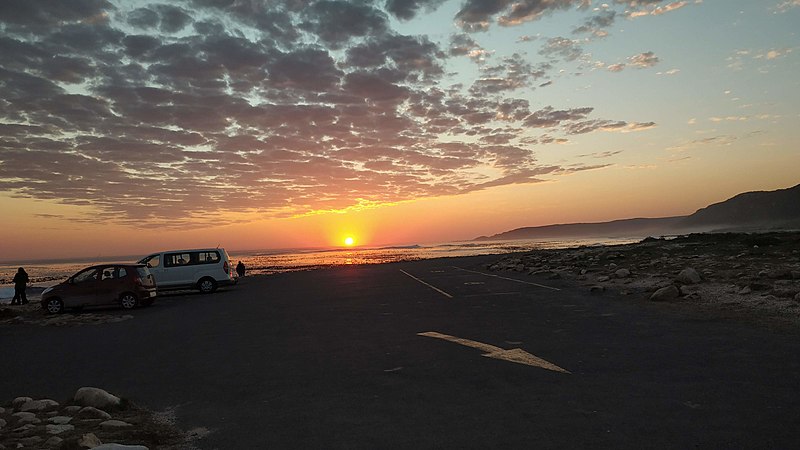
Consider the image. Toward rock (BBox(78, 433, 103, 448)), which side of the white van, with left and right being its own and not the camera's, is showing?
left

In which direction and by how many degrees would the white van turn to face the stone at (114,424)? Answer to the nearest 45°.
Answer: approximately 90° to its left

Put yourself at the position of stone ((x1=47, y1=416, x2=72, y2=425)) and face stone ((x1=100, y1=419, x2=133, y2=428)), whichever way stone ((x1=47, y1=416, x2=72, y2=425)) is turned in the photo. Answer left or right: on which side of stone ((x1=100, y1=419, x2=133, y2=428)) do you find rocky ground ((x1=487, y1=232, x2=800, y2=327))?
left

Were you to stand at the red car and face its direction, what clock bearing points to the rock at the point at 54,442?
The rock is roughly at 9 o'clock from the red car.

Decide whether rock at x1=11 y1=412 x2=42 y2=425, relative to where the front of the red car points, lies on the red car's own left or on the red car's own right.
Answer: on the red car's own left

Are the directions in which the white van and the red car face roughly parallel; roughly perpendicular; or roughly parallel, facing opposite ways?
roughly parallel

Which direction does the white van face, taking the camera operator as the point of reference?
facing to the left of the viewer

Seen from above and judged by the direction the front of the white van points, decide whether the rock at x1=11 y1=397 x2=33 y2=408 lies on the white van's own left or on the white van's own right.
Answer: on the white van's own left

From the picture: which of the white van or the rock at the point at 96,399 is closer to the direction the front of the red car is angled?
the rock

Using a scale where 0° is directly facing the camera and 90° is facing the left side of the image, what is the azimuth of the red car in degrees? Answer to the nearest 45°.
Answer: approximately 90°
